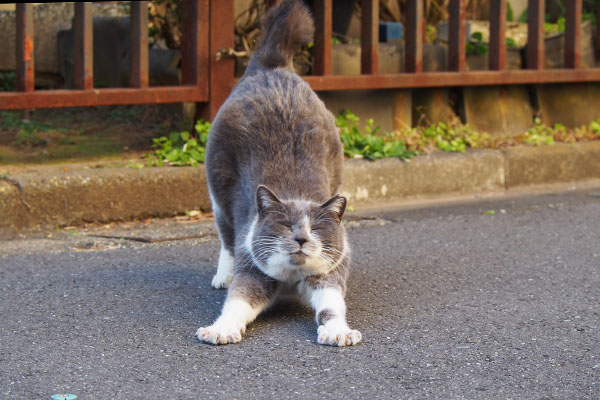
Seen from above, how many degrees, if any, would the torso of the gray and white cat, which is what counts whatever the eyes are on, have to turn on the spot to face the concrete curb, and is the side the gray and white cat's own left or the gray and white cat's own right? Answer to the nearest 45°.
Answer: approximately 180°

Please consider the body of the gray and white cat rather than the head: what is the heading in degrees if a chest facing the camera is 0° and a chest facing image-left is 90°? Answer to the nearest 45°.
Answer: approximately 0°

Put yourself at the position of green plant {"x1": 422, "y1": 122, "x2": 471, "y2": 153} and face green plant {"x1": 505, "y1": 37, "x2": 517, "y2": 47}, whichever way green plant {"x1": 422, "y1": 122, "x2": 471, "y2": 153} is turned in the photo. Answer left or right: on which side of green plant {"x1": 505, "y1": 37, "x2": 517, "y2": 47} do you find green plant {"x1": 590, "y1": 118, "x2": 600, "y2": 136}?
right

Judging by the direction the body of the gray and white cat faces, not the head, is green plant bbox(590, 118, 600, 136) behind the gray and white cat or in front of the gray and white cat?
behind

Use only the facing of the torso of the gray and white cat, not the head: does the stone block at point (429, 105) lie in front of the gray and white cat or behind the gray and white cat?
behind

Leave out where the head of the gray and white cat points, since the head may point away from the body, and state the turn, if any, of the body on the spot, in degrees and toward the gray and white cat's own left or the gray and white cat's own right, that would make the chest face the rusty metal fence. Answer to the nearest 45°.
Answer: approximately 180°

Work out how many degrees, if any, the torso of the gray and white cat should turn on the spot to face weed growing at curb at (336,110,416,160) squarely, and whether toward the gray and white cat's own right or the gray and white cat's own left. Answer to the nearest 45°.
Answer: approximately 180°

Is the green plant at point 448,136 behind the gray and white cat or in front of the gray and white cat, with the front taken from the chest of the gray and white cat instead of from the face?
behind
